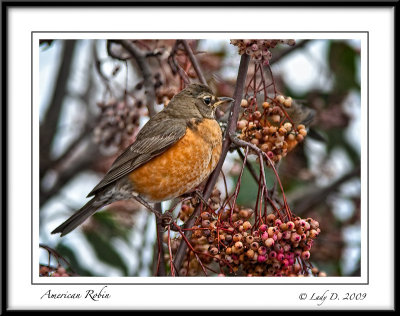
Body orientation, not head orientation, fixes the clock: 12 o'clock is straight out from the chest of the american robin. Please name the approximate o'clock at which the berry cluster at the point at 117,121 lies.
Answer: The berry cluster is roughly at 8 o'clock from the american robin.

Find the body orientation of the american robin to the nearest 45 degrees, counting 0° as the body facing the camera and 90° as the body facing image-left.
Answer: approximately 270°

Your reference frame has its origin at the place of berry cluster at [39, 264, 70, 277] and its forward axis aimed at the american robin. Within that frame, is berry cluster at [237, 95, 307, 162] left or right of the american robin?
right

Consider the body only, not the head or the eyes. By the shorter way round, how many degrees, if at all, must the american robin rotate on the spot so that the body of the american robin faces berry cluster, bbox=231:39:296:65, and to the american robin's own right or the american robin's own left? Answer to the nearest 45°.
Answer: approximately 45° to the american robin's own right

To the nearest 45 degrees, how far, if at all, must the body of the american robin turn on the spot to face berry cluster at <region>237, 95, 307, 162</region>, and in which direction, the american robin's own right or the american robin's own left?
approximately 45° to the american robin's own right

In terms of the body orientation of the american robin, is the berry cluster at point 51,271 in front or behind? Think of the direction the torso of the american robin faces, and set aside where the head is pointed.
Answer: behind

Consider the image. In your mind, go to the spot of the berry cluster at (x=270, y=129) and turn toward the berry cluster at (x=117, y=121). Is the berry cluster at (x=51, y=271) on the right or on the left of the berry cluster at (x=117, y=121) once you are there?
left
